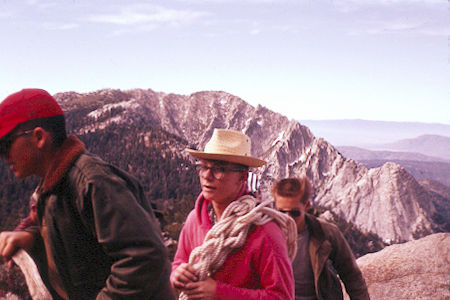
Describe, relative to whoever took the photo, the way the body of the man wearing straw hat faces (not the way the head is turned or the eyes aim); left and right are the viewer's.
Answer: facing the viewer and to the left of the viewer

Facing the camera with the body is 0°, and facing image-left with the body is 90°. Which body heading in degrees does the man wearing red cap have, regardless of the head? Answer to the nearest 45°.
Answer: approximately 90°

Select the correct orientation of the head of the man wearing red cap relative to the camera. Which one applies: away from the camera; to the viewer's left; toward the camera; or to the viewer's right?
to the viewer's left

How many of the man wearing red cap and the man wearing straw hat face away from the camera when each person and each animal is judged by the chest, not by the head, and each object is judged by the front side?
0

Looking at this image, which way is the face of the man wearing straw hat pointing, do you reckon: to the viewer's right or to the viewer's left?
to the viewer's left

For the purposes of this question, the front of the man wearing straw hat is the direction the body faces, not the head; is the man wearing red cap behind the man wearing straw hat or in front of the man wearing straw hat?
in front
